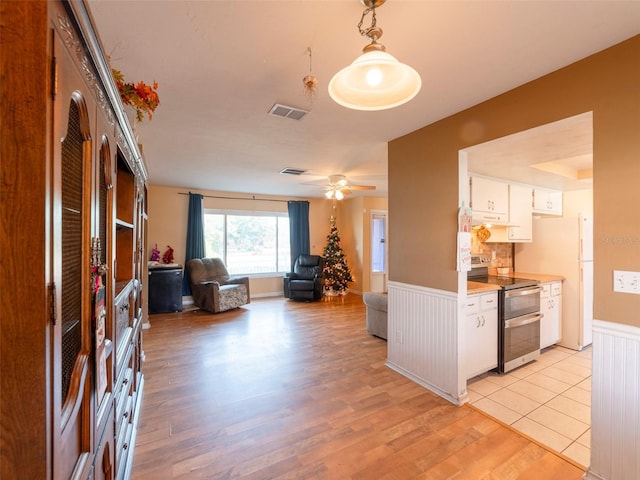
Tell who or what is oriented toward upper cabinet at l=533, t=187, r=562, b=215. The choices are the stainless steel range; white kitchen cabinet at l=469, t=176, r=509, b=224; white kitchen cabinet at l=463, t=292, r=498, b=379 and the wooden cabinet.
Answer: the wooden cabinet

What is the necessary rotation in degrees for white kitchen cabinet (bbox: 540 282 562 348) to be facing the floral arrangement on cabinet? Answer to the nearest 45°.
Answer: approximately 45° to its right

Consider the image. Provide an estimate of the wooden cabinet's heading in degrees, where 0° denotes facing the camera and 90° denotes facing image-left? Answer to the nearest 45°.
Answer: approximately 270°

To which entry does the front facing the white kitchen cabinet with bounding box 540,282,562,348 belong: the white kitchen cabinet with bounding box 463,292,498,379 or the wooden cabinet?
the wooden cabinet

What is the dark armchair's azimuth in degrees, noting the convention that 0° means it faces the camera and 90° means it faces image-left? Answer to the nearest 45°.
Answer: approximately 45°

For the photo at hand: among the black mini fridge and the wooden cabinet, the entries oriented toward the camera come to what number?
1

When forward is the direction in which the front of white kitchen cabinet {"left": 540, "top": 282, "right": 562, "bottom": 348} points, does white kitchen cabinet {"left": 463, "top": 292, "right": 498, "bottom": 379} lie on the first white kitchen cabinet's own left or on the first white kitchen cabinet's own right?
on the first white kitchen cabinet's own right

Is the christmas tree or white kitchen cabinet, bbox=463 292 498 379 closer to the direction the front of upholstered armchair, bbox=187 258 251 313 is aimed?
the white kitchen cabinet
